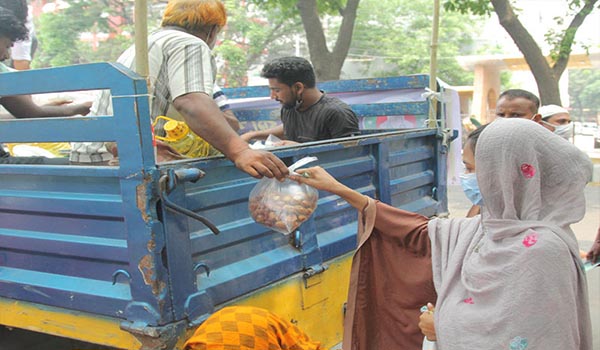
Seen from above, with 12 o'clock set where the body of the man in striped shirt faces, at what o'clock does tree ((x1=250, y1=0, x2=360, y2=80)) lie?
The tree is roughly at 11 o'clock from the man in striped shirt.

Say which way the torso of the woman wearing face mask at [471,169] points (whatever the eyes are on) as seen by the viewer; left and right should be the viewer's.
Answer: facing to the left of the viewer

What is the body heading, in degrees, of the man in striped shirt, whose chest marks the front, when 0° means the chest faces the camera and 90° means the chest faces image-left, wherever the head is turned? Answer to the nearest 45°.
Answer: approximately 225°

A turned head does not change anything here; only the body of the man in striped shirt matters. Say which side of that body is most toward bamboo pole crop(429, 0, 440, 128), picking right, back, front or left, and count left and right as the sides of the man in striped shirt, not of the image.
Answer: front

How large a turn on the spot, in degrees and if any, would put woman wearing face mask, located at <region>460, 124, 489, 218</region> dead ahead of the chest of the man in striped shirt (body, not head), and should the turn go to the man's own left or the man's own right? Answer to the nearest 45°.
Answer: approximately 45° to the man's own right

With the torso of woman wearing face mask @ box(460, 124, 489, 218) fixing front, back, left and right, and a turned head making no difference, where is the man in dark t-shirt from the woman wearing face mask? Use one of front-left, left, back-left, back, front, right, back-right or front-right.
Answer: front-right

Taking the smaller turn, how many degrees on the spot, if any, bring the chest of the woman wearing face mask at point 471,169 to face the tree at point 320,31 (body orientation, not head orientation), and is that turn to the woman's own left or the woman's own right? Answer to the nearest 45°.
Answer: approximately 90° to the woman's own right

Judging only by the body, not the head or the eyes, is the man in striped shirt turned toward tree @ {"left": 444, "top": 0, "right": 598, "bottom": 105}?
yes

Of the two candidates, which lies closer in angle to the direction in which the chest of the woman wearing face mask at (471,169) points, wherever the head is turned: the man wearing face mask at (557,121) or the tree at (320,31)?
the tree
